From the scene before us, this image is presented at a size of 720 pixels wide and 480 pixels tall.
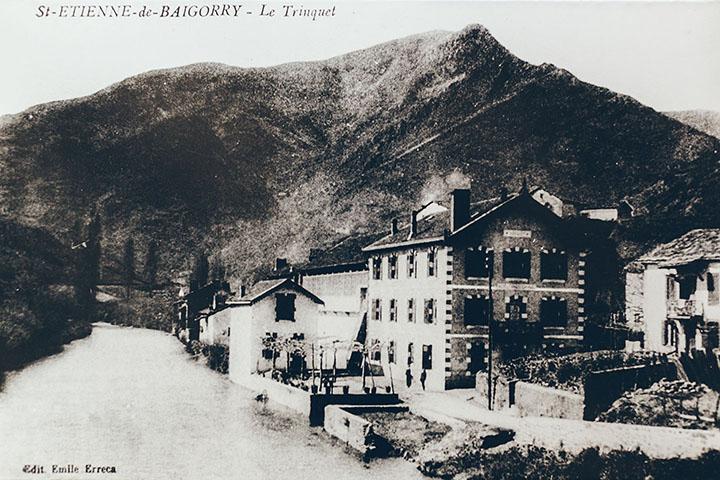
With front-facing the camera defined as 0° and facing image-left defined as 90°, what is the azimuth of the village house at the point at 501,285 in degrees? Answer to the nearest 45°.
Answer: approximately 315°

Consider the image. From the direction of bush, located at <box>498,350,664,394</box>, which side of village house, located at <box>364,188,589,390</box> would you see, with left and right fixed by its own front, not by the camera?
front

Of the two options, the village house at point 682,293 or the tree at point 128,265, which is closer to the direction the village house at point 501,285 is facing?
the village house

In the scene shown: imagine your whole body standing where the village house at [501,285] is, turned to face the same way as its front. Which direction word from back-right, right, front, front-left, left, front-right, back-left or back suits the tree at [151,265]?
back-right

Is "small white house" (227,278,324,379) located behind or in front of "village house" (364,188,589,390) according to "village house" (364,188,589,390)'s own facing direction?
behind

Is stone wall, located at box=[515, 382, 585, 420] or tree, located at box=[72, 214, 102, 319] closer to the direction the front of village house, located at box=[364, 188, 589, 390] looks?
the stone wall

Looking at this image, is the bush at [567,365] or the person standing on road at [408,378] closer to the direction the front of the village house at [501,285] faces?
the bush
